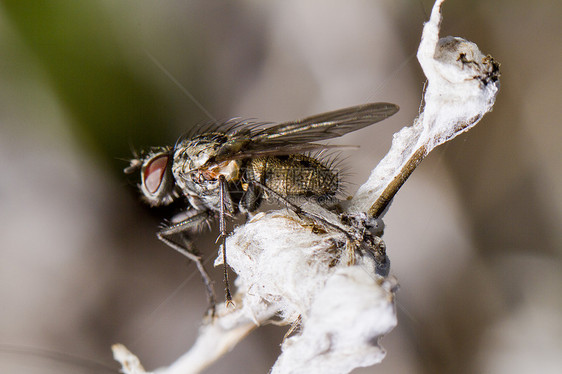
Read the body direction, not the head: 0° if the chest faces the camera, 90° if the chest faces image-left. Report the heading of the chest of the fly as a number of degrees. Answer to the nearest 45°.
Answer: approximately 90°
